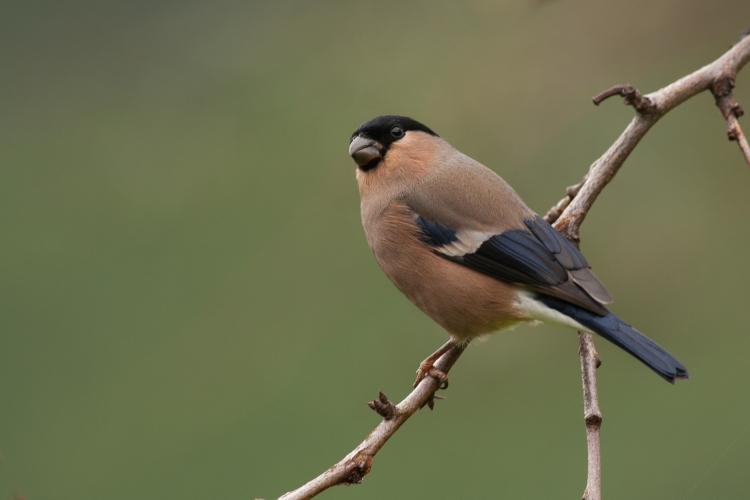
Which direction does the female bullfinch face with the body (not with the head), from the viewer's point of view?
to the viewer's left
